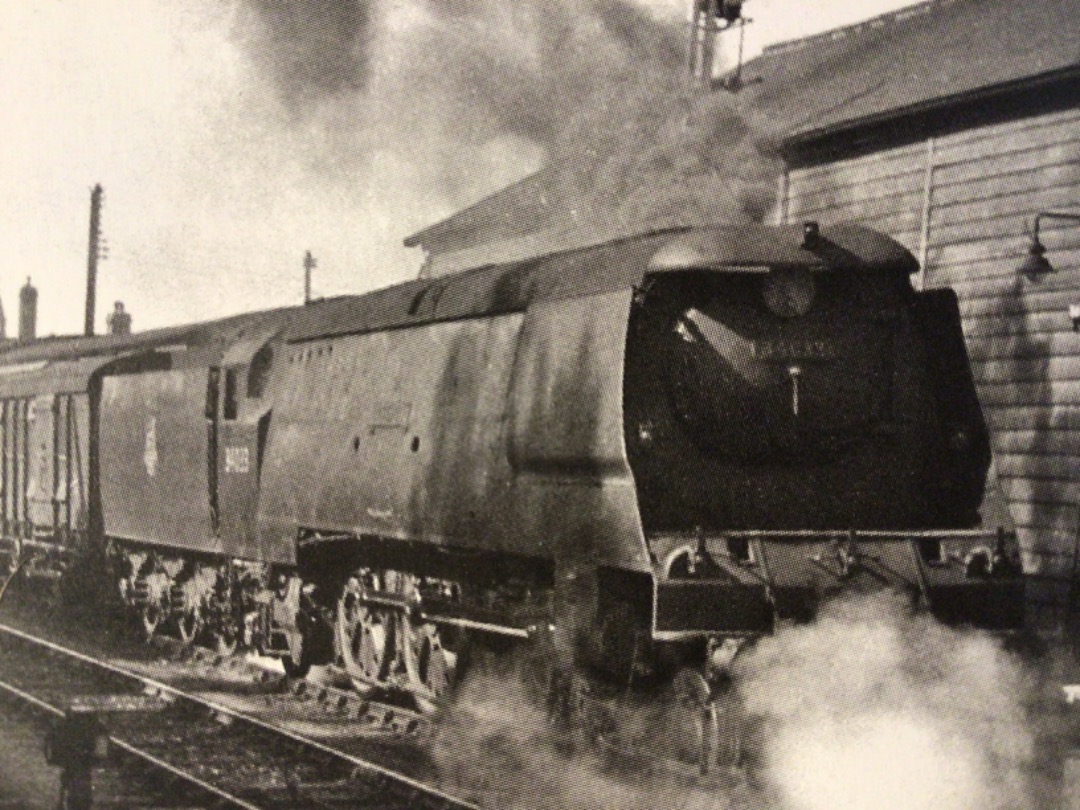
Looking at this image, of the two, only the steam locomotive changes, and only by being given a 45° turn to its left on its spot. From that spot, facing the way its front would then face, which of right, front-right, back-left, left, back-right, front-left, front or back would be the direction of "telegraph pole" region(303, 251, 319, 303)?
left

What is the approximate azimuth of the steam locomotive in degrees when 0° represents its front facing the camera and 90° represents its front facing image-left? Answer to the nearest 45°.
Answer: approximately 315°

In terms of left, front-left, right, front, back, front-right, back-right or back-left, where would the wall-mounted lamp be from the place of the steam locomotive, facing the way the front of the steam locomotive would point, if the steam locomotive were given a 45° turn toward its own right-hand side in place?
back-left

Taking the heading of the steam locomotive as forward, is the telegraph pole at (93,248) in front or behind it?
behind

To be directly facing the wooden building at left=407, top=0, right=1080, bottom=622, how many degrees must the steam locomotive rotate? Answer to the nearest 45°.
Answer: approximately 90° to its left
